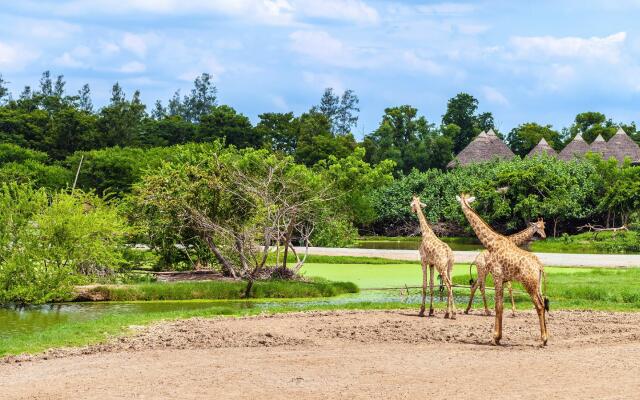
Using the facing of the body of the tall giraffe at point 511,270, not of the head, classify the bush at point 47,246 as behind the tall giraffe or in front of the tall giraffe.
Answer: in front

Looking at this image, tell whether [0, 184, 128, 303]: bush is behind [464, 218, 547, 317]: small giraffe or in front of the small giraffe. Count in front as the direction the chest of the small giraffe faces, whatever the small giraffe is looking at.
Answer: behind

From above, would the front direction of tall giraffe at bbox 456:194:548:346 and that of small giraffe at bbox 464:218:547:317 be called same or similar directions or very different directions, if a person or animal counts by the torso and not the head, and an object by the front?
very different directions

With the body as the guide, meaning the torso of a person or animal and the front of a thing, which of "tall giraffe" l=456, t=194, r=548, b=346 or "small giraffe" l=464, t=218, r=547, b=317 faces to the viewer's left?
the tall giraffe

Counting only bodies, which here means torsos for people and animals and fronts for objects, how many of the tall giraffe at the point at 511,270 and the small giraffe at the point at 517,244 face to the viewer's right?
1

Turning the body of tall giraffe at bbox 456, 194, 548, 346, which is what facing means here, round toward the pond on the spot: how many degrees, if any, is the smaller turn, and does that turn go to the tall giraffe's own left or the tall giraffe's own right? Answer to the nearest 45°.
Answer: approximately 45° to the tall giraffe's own right

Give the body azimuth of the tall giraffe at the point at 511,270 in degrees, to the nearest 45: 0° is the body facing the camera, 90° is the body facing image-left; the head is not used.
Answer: approximately 90°

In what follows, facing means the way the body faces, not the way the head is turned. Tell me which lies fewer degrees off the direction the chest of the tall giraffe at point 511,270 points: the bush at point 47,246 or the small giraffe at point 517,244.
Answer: the bush

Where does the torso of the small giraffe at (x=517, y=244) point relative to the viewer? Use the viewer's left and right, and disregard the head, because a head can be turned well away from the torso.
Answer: facing to the right of the viewer

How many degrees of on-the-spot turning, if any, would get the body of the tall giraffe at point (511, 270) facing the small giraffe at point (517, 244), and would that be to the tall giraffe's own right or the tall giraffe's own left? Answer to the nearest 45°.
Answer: approximately 90° to the tall giraffe's own right
